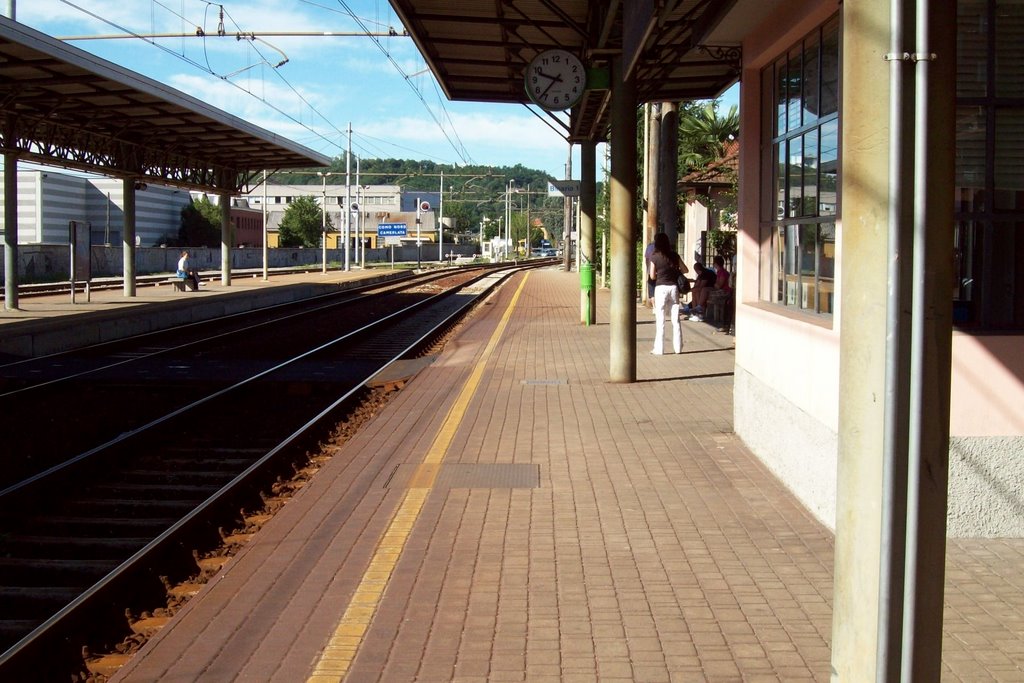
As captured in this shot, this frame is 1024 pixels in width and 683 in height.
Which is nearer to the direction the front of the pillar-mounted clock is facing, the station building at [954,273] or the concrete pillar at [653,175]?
the station building

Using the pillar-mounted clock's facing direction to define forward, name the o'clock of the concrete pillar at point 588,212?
The concrete pillar is roughly at 6 o'clock from the pillar-mounted clock.

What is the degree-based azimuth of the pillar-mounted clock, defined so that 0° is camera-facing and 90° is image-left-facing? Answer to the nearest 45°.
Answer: approximately 0°

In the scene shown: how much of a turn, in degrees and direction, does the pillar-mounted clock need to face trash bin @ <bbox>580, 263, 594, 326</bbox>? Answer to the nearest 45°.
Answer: approximately 180°

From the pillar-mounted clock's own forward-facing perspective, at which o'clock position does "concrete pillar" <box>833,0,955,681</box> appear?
The concrete pillar is roughly at 12 o'clock from the pillar-mounted clock.

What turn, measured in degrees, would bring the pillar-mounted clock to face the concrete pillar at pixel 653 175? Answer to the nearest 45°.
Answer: approximately 180°

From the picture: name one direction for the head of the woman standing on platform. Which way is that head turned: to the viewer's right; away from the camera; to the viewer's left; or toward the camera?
away from the camera

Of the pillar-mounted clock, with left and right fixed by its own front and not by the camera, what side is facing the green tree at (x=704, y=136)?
back
